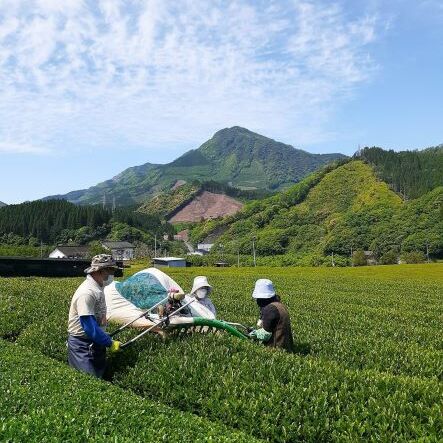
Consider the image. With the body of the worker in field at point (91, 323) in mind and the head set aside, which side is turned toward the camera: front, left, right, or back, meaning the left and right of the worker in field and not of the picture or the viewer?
right

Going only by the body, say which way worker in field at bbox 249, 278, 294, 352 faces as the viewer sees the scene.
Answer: to the viewer's left

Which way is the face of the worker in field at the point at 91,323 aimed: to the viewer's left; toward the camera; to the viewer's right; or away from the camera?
to the viewer's right

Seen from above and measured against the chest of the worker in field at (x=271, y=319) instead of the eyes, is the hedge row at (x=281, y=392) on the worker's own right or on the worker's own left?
on the worker's own left

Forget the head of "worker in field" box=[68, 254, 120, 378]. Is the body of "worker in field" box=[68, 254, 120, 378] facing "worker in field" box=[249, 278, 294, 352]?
yes

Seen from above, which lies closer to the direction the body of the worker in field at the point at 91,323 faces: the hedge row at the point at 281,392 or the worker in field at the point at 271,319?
the worker in field

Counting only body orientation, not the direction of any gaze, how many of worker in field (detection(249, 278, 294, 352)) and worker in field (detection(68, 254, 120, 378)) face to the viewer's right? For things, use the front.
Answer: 1

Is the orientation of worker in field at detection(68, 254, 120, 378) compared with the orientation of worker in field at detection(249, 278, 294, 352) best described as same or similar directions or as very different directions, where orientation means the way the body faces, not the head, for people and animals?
very different directions

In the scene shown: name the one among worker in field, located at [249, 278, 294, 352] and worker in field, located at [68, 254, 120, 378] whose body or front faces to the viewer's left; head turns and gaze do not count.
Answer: worker in field, located at [249, 278, 294, 352]
